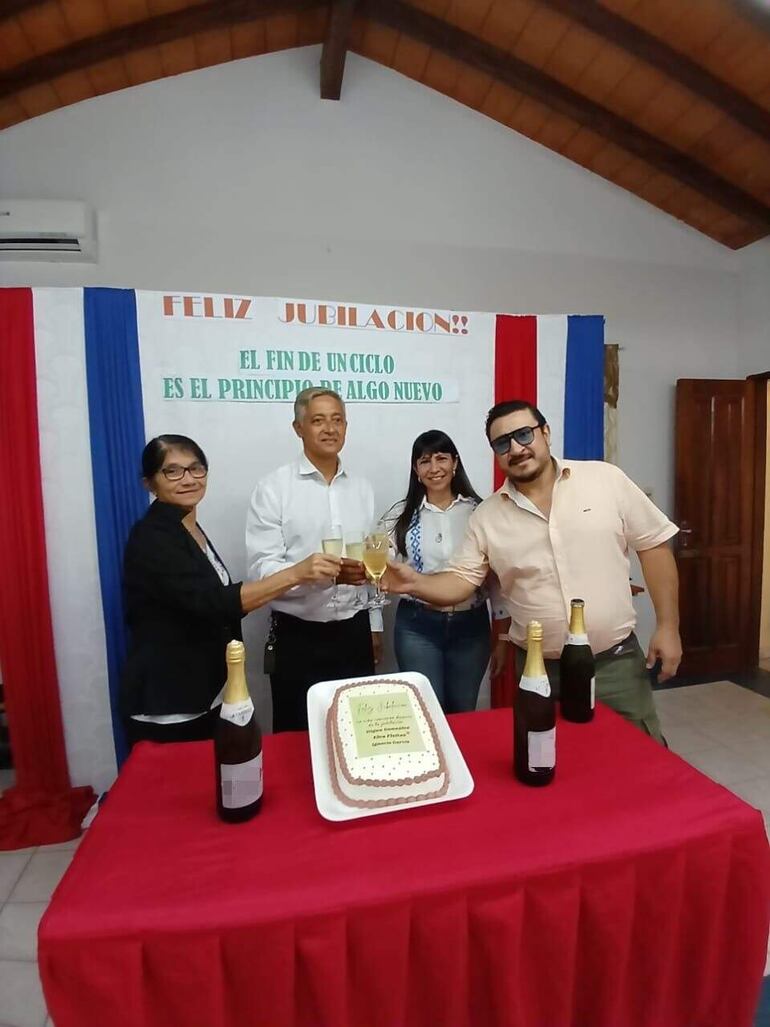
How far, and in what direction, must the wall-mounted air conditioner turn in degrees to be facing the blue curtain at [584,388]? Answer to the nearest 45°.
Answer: approximately 45° to its left

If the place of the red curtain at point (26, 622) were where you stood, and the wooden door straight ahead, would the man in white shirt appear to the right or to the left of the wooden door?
right

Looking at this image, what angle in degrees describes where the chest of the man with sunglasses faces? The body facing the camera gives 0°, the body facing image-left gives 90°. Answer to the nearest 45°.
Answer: approximately 0°

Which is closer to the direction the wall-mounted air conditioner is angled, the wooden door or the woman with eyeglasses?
the woman with eyeglasses

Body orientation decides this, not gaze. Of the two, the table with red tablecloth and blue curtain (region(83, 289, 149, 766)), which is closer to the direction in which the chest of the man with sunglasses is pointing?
the table with red tablecloth

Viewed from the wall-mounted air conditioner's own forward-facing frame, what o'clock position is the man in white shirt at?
The man in white shirt is roughly at 11 o'clock from the wall-mounted air conditioner.

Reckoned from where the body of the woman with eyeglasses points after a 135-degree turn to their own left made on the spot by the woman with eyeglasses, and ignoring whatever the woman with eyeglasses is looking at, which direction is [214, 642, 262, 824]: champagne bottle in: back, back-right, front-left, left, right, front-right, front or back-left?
back

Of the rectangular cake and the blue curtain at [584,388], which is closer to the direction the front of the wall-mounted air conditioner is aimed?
the rectangular cake

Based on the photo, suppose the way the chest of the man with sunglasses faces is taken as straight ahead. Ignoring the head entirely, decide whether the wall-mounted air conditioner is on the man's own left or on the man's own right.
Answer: on the man's own right

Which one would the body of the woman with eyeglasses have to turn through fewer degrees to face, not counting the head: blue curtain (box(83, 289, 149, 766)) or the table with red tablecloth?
the table with red tablecloth

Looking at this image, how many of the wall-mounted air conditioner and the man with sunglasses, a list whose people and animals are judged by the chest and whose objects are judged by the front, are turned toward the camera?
2

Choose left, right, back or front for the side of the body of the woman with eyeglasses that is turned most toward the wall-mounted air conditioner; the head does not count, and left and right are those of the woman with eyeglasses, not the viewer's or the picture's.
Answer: back

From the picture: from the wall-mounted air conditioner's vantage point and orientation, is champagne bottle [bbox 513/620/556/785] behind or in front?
in front
